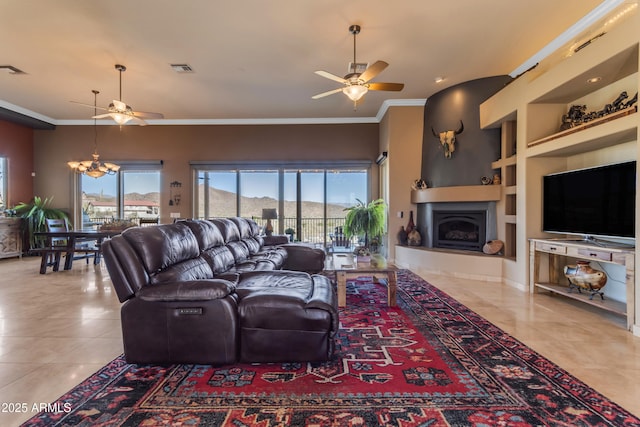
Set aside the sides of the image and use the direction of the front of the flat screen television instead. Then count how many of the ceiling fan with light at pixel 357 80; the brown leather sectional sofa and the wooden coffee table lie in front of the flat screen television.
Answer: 3

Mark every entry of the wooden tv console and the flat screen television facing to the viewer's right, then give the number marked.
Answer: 0

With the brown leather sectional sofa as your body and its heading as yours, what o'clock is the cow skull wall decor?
The cow skull wall decor is roughly at 11 o'clock from the brown leather sectional sofa.

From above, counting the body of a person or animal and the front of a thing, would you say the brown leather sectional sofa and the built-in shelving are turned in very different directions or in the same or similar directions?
very different directions

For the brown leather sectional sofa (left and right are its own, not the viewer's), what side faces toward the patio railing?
left

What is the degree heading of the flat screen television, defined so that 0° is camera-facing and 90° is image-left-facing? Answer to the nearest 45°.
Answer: approximately 45°

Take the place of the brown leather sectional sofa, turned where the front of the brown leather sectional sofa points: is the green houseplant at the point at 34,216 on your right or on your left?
on your left

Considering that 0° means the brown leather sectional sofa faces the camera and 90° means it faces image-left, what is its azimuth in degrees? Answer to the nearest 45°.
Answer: approximately 270°
